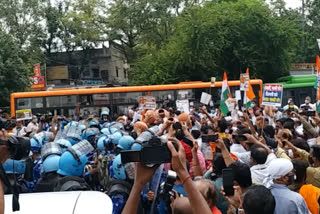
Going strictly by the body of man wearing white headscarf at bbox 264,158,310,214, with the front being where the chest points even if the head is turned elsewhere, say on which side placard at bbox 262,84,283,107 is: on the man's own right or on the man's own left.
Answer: on the man's own left

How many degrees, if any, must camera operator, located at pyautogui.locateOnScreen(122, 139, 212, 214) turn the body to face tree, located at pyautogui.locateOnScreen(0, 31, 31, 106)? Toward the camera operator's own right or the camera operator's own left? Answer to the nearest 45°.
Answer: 0° — they already face it

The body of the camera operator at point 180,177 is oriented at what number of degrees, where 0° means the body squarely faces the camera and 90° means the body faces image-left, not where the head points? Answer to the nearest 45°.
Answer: approximately 180°

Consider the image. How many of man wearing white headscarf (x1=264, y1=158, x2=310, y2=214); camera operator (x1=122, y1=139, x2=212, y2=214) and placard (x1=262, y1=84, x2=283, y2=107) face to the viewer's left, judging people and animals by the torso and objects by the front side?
0

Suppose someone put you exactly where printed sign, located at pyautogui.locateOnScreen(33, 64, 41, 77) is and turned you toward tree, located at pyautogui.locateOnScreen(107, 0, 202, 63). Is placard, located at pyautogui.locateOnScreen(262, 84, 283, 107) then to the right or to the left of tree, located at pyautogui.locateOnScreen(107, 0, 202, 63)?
right

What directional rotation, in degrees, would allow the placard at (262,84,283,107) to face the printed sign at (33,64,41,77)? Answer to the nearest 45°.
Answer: approximately 135° to its right

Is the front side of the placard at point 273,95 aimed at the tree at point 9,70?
no

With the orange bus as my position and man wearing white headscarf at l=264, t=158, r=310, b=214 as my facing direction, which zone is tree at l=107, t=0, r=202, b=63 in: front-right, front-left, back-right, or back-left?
back-left

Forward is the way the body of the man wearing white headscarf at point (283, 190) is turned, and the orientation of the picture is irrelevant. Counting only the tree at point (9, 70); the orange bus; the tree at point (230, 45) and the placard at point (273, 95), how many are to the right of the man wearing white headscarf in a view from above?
0

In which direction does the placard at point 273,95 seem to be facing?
toward the camera
